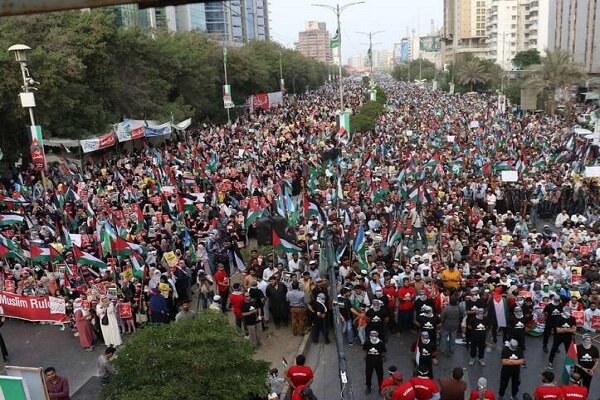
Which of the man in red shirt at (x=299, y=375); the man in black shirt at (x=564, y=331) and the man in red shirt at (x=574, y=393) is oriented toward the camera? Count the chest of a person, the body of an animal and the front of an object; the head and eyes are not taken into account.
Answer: the man in black shirt

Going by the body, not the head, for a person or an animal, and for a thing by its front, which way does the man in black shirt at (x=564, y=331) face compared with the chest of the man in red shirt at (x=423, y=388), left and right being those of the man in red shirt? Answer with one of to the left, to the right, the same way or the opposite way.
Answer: the opposite way

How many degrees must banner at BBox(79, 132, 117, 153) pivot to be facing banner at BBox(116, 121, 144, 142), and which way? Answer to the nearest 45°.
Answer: approximately 90° to its left

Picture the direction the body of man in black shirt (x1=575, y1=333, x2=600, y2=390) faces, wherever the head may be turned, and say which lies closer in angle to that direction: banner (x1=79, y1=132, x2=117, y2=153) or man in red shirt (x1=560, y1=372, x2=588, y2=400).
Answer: the man in red shirt

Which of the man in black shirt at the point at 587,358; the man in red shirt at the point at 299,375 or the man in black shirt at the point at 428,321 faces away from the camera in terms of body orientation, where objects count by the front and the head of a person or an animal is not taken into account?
the man in red shirt

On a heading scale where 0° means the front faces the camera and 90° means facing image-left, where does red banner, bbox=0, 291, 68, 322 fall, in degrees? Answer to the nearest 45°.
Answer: approximately 0°

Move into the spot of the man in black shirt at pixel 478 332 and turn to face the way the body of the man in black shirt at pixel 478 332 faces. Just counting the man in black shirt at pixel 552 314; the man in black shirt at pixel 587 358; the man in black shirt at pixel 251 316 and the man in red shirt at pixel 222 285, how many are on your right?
2

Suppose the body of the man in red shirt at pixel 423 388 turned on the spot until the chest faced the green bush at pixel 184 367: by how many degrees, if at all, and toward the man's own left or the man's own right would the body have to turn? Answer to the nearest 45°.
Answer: approximately 90° to the man's own left

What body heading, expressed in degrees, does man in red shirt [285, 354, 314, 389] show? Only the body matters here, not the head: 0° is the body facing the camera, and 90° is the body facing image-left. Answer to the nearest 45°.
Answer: approximately 180°

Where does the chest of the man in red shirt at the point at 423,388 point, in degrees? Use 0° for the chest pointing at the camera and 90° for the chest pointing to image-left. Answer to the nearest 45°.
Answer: approximately 180°

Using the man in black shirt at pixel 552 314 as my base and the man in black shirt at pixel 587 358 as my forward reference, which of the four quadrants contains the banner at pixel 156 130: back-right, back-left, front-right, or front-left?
back-right

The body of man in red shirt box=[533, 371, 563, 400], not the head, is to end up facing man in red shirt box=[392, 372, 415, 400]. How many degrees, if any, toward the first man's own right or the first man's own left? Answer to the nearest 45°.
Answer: approximately 90° to the first man's own left

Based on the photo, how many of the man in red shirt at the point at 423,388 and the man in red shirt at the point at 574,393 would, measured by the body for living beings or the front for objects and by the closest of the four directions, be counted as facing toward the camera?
0

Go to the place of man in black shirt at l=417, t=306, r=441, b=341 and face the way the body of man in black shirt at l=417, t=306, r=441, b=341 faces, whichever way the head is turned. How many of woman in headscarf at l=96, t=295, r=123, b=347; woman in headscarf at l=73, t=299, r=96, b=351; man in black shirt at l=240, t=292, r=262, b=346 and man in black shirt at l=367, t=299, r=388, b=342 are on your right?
4

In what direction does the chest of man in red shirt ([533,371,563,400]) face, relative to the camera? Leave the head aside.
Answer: away from the camera

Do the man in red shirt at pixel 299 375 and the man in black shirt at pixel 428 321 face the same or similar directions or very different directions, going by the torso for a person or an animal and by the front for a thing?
very different directions
